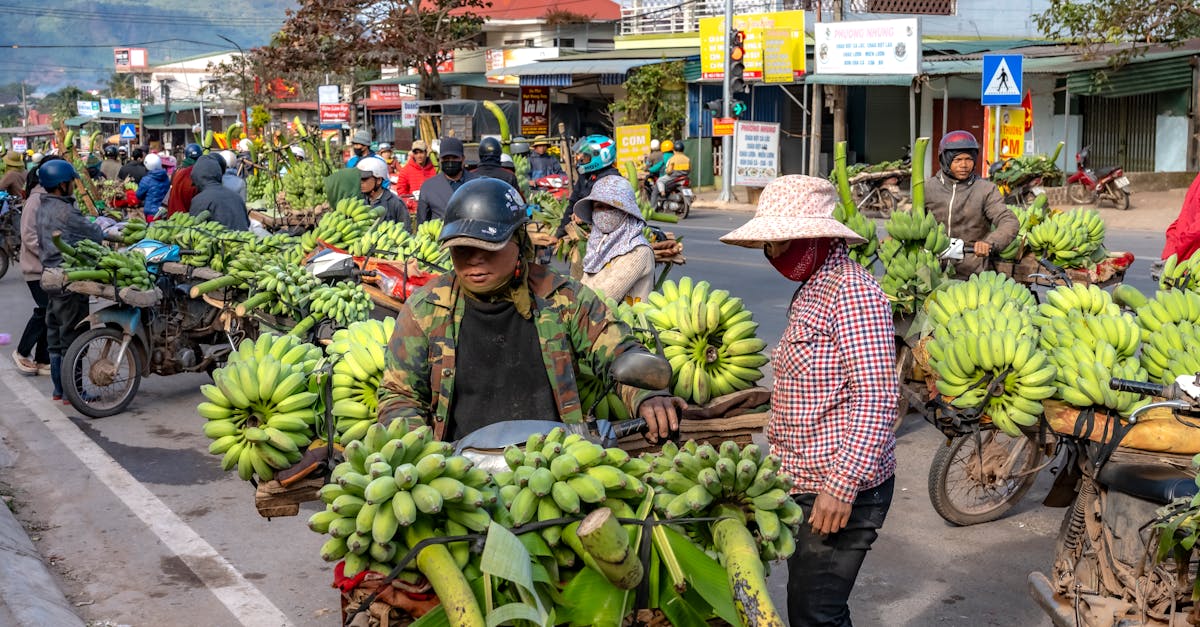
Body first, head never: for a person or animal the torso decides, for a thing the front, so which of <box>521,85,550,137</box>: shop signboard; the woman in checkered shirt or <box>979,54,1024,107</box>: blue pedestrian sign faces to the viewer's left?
the woman in checkered shirt

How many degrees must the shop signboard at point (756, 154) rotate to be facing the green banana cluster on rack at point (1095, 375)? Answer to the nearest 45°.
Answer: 0° — it already faces it

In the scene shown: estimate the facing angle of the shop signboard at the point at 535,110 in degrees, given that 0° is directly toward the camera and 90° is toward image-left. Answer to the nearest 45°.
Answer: approximately 0°

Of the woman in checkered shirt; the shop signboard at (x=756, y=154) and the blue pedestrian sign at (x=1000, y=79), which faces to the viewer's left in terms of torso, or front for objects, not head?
the woman in checkered shirt

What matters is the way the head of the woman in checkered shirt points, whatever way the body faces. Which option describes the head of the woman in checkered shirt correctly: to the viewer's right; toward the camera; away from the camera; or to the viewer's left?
to the viewer's left

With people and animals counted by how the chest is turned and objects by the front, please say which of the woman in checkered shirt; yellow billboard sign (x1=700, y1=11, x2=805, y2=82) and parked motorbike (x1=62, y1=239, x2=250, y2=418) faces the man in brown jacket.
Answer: the yellow billboard sign

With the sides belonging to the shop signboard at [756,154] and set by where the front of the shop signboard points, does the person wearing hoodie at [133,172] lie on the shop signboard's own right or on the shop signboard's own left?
on the shop signboard's own right

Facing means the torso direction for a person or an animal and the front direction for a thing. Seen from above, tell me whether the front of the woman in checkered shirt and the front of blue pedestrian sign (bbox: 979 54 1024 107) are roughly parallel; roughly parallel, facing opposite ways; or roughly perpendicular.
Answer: roughly perpendicular

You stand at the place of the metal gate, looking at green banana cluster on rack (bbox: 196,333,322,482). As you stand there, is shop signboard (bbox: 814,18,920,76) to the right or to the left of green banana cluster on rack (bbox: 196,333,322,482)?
right

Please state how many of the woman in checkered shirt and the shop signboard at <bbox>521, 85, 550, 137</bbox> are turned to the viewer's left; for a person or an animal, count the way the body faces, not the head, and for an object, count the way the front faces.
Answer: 1

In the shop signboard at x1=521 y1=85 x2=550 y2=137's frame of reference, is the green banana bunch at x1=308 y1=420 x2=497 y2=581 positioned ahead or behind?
ahead

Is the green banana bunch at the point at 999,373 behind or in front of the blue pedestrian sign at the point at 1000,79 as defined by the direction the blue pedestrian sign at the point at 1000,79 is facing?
in front

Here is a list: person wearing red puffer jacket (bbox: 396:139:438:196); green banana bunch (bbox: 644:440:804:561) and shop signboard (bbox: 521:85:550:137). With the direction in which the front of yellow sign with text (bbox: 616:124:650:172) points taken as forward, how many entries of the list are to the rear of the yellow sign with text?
1
